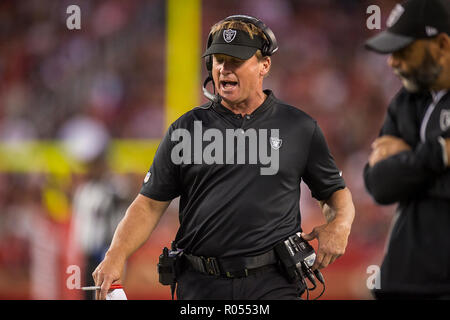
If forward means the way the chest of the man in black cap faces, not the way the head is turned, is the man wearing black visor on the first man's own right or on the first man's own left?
on the first man's own right

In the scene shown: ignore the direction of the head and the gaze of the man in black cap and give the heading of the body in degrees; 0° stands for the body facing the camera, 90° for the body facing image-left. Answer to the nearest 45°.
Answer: approximately 45°

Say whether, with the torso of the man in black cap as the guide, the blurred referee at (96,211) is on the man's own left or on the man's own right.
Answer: on the man's own right
